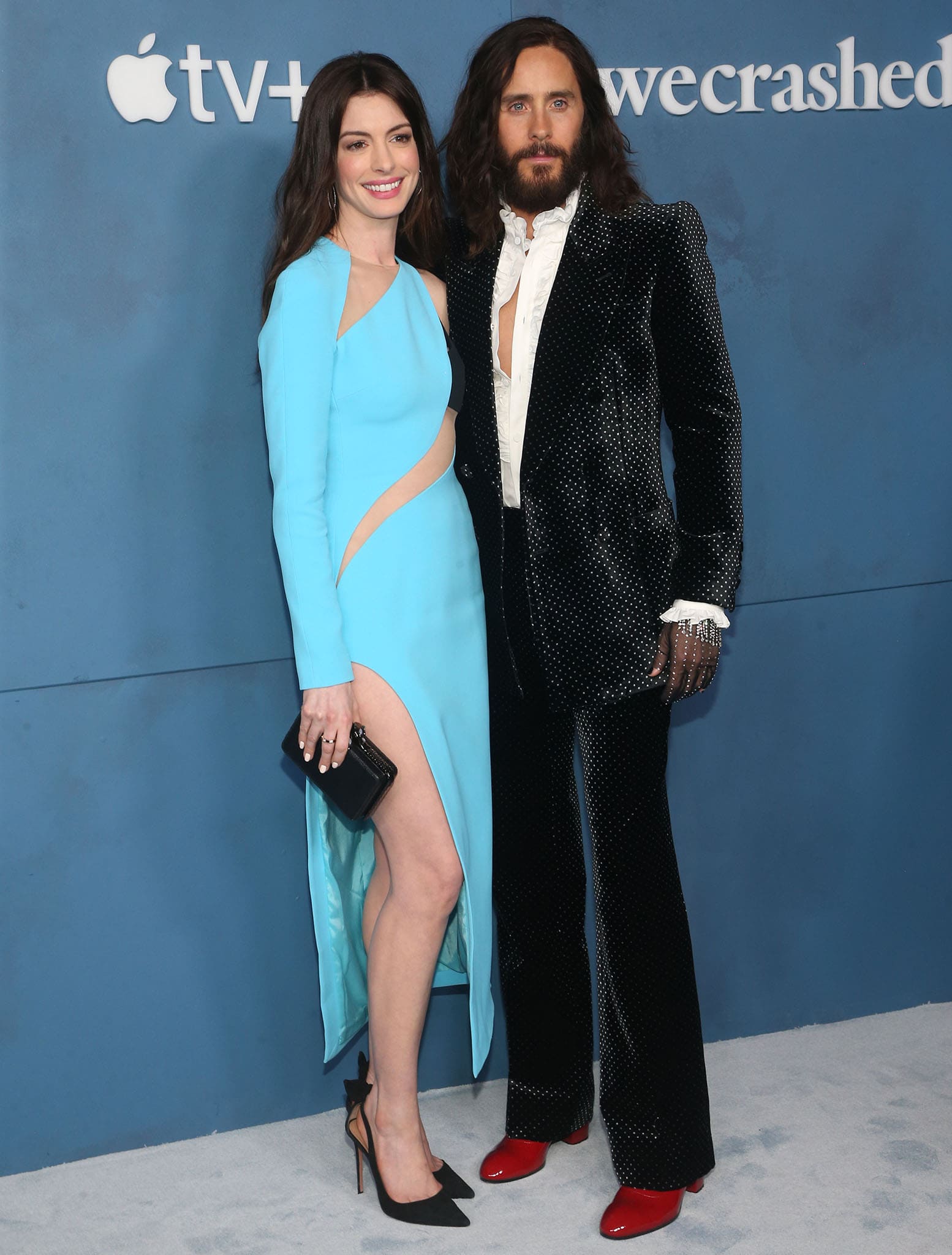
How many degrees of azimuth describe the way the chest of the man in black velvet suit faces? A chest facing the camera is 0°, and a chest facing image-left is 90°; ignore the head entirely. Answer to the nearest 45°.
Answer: approximately 45°

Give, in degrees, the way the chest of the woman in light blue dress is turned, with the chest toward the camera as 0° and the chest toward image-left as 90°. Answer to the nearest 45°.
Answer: approximately 315°
